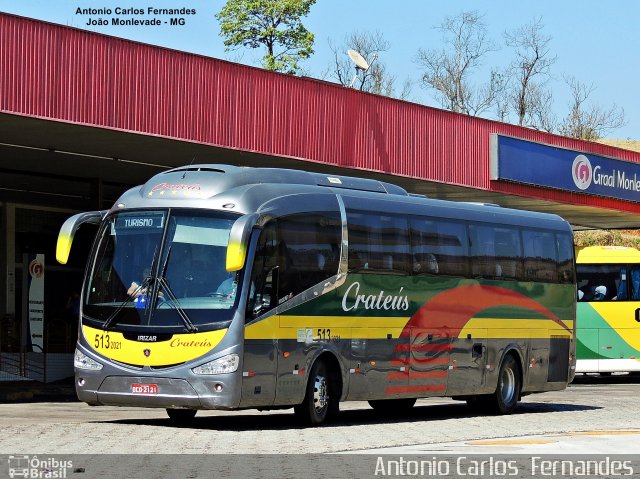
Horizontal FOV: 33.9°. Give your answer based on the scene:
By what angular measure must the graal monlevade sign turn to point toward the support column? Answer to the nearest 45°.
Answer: approximately 90° to its right

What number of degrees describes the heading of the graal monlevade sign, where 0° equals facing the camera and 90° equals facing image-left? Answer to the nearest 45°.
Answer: approximately 315°
